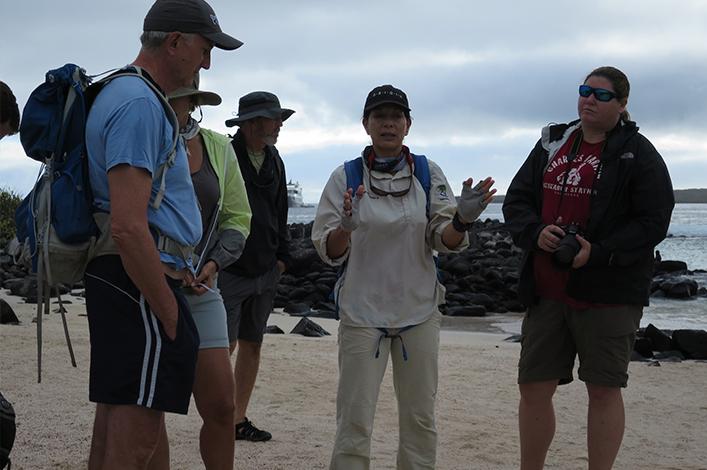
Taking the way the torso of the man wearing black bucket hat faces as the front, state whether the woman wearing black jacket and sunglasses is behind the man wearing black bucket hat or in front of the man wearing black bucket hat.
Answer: in front

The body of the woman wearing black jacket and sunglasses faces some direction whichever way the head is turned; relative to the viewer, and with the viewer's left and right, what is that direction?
facing the viewer and to the left of the viewer

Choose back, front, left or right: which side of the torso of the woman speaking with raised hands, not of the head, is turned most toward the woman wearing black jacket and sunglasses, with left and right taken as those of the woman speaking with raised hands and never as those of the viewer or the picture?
left

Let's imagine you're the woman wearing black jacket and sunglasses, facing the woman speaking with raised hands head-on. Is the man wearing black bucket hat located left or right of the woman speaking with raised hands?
right

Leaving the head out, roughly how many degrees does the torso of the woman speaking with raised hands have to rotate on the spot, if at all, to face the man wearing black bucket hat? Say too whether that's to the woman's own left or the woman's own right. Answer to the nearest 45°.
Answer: approximately 135° to the woman's own right

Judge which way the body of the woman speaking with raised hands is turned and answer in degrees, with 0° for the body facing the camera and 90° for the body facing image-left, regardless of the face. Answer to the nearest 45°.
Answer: approximately 0°

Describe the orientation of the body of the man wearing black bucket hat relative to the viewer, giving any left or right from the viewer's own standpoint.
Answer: facing the viewer and to the right of the viewer

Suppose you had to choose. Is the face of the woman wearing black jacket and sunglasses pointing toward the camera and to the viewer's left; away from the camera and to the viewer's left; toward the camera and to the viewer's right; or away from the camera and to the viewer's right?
toward the camera and to the viewer's left

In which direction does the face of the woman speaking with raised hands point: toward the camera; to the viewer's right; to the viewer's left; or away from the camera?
toward the camera

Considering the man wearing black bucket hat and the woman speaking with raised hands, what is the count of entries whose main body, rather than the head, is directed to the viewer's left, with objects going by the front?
0

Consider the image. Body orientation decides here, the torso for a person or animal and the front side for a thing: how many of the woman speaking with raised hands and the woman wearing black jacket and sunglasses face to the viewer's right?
0

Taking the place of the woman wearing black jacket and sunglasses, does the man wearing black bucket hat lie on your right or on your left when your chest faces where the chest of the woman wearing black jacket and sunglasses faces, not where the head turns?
on your right

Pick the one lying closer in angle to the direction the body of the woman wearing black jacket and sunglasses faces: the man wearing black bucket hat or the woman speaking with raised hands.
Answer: the woman speaking with raised hands
